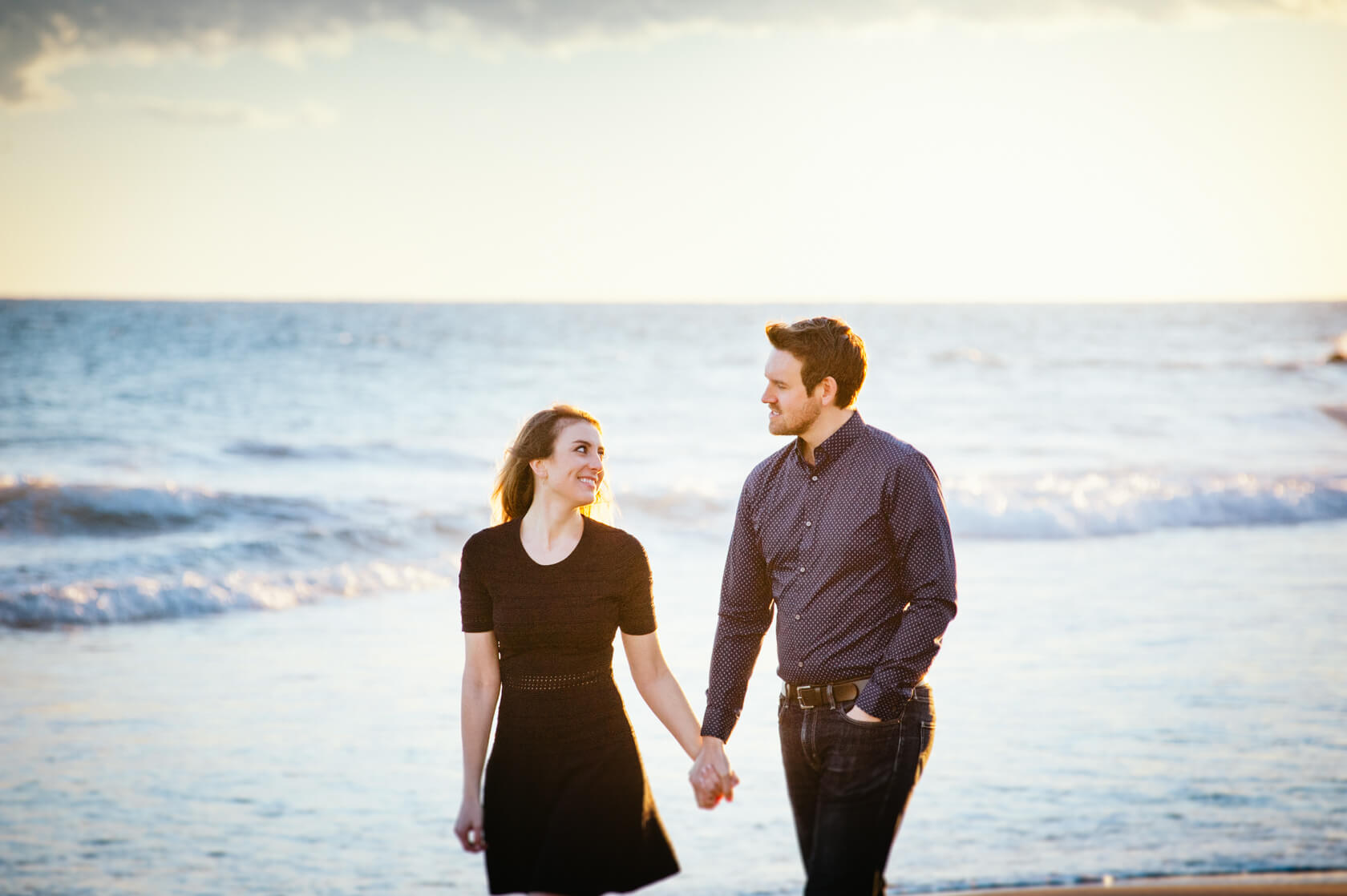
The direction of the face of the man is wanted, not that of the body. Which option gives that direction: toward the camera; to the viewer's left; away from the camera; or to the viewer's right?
to the viewer's left

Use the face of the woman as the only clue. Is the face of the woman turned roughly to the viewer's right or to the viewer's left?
to the viewer's right

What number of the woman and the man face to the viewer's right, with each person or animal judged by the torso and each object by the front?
0

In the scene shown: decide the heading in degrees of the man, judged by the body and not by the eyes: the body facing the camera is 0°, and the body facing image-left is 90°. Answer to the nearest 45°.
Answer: approximately 45°

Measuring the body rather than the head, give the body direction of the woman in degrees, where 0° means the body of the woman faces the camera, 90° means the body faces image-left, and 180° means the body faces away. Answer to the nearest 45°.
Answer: approximately 0°
